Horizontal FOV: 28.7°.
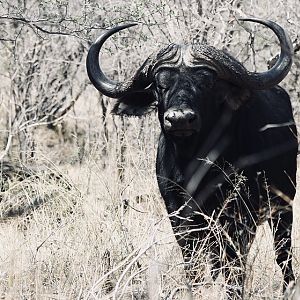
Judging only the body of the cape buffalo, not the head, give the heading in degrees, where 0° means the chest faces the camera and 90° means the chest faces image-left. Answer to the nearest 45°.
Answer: approximately 45°
